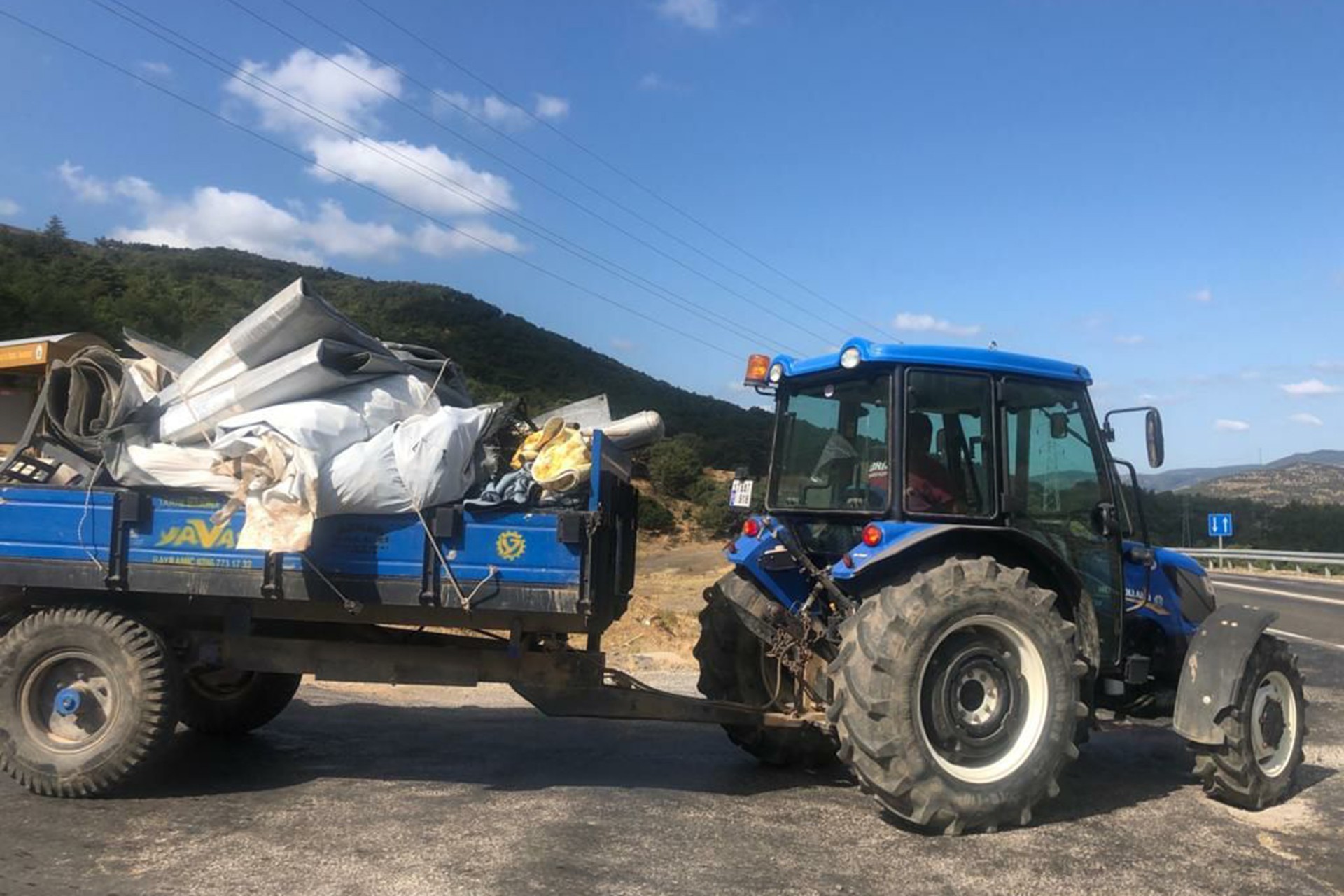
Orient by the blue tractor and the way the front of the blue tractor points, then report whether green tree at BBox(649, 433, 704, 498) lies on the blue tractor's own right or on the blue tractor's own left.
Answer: on the blue tractor's own left

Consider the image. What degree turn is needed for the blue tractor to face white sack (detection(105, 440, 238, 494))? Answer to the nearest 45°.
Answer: approximately 180°

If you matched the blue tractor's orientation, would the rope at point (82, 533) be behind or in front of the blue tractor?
behind

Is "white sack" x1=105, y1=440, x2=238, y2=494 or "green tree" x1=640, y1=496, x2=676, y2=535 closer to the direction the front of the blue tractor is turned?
the green tree

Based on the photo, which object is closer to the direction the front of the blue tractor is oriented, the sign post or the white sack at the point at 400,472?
the sign post

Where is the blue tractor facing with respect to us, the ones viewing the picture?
facing away from the viewer and to the right of the viewer

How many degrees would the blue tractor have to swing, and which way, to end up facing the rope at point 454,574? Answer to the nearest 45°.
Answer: approximately 180°

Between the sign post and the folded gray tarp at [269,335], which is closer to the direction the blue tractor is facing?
the sign post

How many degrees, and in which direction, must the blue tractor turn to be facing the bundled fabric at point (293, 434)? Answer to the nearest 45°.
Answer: approximately 180°

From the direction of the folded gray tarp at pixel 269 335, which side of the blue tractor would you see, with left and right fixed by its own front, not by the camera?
back

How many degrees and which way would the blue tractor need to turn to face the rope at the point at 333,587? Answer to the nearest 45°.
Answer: approximately 180°

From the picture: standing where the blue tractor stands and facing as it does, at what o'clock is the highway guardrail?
The highway guardrail is roughly at 11 o'clock from the blue tractor.
